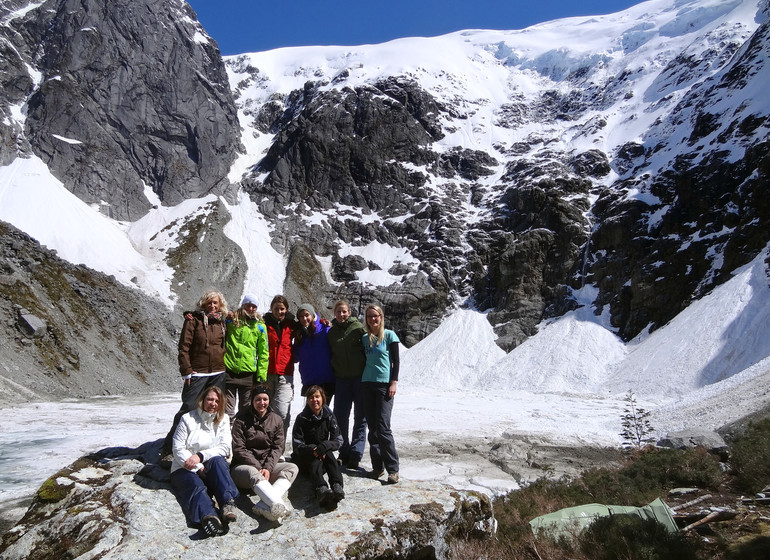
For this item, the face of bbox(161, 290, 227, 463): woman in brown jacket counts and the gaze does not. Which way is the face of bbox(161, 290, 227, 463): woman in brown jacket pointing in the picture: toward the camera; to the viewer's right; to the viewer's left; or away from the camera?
toward the camera

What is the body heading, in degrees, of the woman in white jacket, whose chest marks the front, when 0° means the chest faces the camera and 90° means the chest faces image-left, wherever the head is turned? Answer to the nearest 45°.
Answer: approximately 315°

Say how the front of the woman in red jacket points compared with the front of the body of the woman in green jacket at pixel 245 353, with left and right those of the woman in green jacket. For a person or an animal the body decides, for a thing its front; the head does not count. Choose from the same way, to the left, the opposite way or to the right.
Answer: the same way

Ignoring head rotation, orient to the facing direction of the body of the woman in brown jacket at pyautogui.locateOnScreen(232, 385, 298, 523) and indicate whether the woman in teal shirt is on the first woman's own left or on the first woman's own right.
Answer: on the first woman's own left

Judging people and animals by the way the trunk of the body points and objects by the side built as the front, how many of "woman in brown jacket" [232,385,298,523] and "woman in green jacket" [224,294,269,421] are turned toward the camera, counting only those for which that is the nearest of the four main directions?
2

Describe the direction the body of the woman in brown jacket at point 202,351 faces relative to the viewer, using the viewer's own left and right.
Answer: facing the viewer and to the right of the viewer

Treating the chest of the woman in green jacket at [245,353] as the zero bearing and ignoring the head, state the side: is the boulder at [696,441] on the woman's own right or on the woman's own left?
on the woman's own left

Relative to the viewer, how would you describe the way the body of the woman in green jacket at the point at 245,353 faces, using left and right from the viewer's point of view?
facing the viewer

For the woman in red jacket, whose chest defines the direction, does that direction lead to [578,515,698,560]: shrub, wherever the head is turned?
no

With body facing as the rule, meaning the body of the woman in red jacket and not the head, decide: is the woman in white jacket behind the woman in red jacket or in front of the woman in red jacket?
in front

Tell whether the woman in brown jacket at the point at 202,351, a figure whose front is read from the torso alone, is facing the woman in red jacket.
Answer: no

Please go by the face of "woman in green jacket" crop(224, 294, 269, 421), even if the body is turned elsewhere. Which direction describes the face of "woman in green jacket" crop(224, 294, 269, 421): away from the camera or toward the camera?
toward the camera

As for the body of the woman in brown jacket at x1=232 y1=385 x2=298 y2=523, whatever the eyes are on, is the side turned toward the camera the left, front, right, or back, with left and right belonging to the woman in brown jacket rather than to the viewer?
front

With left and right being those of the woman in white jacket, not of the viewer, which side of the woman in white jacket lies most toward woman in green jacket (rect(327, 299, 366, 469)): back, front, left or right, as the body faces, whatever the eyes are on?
left

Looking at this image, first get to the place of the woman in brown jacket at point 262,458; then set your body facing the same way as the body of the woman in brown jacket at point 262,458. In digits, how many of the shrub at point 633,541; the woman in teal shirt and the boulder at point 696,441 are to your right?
0

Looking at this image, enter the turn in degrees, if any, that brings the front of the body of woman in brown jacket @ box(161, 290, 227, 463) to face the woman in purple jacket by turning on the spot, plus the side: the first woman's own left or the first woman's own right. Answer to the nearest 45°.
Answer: approximately 45° to the first woman's own left

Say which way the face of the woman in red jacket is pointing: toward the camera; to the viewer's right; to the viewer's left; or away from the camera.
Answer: toward the camera

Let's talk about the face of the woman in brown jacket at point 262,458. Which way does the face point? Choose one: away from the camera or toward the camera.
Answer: toward the camera
